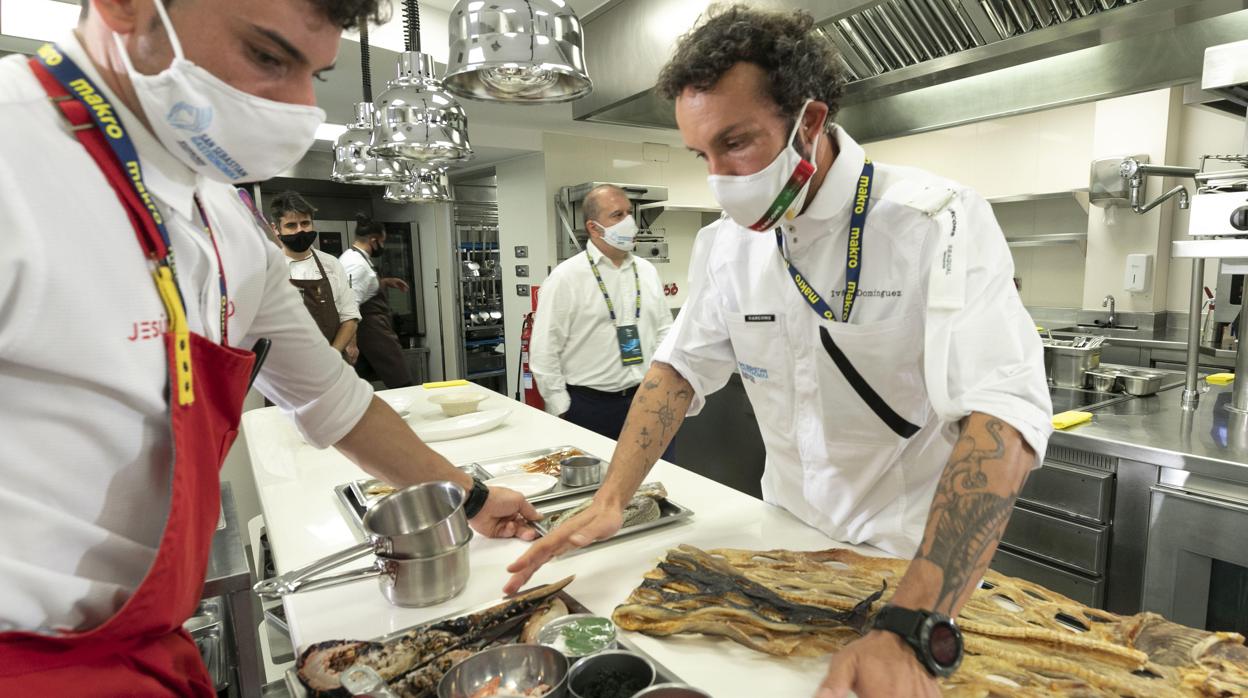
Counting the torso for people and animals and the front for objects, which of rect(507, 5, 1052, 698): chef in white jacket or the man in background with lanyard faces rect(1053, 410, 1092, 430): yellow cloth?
the man in background with lanyard

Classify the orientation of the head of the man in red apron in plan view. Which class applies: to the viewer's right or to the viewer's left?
to the viewer's right

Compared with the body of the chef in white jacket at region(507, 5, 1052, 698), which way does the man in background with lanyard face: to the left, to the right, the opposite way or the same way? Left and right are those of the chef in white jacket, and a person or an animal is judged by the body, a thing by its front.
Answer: to the left

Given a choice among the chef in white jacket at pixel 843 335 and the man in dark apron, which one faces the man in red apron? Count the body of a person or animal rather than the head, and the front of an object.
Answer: the chef in white jacket

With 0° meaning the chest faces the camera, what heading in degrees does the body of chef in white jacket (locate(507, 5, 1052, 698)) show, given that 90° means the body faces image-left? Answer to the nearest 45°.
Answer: approximately 45°
